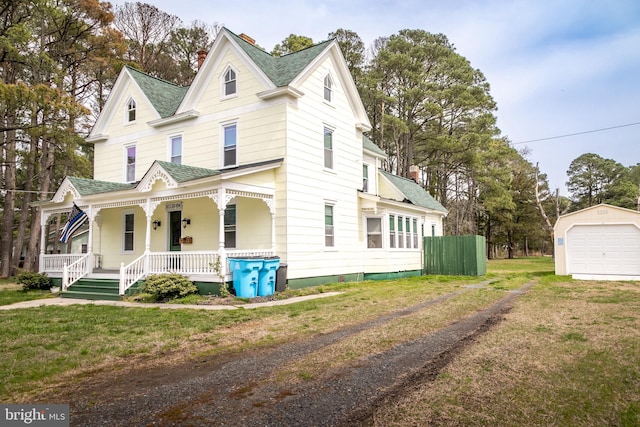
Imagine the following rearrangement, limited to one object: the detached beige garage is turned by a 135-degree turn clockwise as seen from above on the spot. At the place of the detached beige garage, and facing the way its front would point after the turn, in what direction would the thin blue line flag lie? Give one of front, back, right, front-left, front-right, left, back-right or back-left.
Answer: left

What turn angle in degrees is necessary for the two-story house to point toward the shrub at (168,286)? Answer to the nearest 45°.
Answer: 0° — it already faces it

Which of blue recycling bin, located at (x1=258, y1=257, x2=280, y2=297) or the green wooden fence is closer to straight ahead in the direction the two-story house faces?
the blue recycling bin

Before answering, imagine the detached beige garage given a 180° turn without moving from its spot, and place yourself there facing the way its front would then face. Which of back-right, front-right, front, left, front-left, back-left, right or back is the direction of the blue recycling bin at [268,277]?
back-left

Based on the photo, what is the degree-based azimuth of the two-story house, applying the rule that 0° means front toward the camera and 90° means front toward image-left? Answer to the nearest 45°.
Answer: approximately 45°

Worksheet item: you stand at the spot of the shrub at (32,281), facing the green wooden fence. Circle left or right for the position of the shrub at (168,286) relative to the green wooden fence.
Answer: right

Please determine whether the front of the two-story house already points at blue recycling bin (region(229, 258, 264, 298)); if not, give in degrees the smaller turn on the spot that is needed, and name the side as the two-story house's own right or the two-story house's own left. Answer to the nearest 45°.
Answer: approximately 45° to the two-story house's own left

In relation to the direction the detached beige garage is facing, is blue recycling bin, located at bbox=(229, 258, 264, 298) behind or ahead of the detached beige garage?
ahead

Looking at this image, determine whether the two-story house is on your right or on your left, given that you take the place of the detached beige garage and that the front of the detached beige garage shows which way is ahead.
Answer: on your right

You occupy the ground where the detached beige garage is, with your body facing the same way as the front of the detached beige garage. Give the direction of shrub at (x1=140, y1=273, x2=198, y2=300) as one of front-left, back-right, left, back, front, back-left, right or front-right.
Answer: front-right

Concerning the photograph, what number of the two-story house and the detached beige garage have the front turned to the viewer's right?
0

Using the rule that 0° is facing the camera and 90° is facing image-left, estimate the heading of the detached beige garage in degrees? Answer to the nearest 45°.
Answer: approximately 0°

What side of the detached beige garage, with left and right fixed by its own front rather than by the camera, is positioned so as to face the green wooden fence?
right

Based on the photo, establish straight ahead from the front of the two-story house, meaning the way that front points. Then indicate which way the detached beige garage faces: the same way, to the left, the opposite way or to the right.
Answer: the same way
